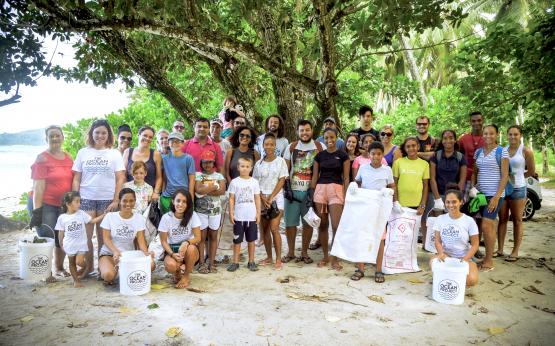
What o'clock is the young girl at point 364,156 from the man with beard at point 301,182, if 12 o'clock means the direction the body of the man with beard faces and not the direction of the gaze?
The young girl is roughly at 9 o'clock from the man with beard.

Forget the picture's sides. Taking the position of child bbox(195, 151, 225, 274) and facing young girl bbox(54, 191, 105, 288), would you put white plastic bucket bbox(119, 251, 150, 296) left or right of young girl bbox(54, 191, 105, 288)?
left

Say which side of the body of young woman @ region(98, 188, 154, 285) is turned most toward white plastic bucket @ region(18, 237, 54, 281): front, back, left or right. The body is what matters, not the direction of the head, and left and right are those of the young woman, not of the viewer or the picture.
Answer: right

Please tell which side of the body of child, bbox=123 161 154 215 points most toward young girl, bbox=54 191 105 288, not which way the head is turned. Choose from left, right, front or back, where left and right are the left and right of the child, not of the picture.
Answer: right

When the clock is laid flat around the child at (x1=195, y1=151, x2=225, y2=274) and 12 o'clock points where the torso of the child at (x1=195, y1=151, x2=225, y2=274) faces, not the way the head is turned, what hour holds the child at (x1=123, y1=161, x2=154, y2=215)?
the child at (x1=123, y1=161, x2=154, y2=215) is roughly at 3 o'clock from the child at (x1=195, y1=151, x2=225, y2=274).

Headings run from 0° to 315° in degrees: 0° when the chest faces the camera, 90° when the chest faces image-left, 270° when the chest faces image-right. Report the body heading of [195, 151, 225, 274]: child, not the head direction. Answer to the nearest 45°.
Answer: approximately 0°

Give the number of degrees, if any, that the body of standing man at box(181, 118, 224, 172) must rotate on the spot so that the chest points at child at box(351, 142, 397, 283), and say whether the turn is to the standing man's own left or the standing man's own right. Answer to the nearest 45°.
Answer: approximately 90° to the standing man's own left

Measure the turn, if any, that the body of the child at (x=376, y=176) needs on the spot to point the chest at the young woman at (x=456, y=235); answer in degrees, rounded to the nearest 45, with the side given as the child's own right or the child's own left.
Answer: approximately 90° to the child's own left
